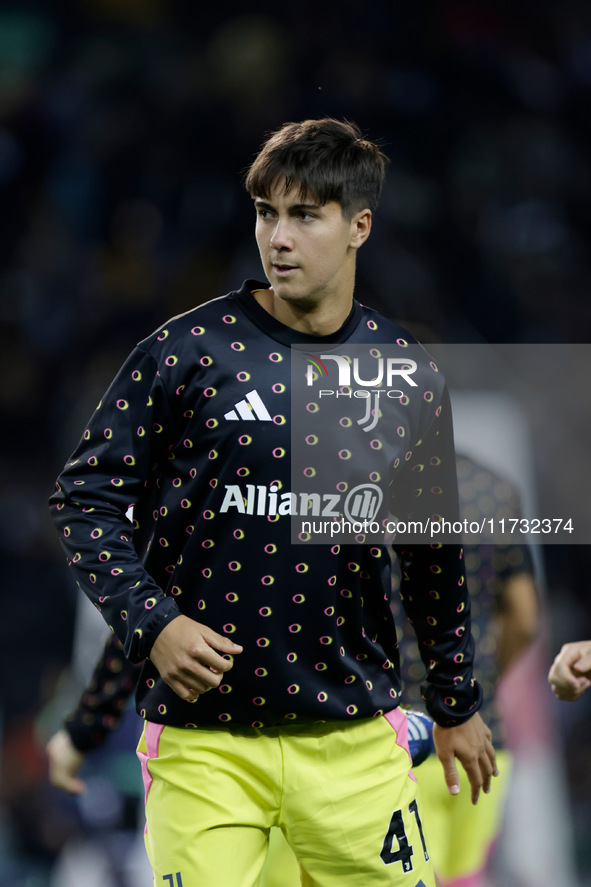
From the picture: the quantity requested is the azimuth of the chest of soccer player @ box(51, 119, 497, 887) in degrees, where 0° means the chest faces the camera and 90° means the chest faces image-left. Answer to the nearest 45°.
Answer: approximately 0°

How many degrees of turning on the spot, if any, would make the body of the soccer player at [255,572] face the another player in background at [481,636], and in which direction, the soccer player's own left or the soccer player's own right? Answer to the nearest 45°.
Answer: approximately 135° to the soccer player's own left
